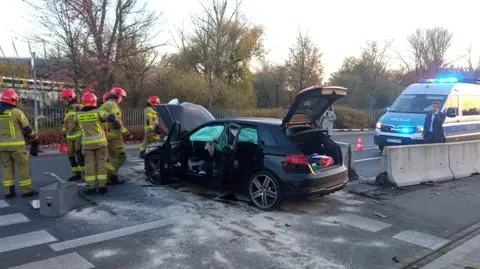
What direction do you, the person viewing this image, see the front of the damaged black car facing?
facing away from the viewer and to the left of the viewer

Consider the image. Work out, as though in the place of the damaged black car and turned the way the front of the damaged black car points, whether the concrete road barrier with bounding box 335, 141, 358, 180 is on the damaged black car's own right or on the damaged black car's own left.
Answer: on the damaged black car's own right

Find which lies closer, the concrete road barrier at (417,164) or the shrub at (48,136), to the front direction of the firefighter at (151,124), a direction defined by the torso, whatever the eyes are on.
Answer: the concrete road barrier

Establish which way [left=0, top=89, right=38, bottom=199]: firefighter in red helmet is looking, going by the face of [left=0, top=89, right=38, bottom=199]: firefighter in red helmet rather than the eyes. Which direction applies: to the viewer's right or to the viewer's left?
to the viewer's right

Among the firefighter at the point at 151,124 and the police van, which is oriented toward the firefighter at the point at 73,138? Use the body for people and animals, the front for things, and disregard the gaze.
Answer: the police van

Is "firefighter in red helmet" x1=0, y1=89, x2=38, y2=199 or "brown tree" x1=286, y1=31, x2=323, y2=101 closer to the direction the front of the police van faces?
the firefighter in red helmet

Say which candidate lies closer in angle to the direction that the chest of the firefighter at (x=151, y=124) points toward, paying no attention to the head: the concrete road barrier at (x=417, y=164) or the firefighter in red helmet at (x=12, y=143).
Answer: the concrete road barrier

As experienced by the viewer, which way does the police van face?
facing the viewer and to the left of the viewer

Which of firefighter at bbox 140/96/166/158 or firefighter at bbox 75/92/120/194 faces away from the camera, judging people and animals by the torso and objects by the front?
firefighter at bbox 75/92/120/194

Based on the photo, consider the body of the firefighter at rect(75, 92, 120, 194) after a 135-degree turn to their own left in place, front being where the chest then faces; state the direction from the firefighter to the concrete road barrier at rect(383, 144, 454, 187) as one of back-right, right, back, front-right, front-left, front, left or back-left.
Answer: back-left

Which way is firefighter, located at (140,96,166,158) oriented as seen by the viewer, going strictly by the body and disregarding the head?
to the viewer's right

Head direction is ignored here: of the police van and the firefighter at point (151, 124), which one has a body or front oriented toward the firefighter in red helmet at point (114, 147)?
the police van

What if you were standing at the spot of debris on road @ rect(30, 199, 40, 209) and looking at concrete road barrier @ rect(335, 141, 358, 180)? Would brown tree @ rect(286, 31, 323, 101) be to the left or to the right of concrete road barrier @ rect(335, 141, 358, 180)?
left

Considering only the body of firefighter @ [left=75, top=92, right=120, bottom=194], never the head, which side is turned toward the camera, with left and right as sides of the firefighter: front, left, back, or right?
back
